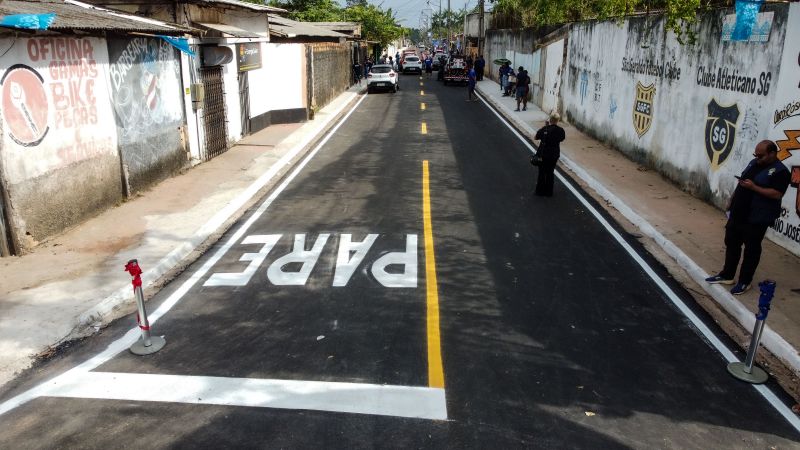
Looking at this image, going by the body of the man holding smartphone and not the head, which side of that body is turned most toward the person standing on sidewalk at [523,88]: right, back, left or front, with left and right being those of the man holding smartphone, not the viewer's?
right

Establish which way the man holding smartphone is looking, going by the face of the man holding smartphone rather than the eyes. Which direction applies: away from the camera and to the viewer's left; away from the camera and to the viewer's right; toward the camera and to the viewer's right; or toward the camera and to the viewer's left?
toward the camera and to the viewer's left

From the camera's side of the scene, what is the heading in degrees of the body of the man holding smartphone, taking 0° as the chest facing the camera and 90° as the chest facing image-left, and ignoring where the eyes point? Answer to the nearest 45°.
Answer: approximately 45°

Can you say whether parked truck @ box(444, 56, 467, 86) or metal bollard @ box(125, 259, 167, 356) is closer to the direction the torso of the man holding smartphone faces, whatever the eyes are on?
the metal bollard

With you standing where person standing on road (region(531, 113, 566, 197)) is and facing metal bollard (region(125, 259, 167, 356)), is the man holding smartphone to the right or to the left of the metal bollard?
left

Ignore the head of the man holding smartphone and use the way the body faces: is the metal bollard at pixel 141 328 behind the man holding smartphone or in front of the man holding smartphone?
in front

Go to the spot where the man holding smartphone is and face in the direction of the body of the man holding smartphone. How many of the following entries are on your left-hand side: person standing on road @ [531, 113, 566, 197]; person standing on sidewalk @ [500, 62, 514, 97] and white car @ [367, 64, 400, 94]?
0

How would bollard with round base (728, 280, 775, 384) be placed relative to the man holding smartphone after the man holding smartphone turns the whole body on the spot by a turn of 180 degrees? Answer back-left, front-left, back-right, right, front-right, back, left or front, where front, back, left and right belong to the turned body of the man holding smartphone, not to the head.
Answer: back-right

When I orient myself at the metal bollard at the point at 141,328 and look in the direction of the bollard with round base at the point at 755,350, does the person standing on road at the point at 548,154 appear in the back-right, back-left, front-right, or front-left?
front-left

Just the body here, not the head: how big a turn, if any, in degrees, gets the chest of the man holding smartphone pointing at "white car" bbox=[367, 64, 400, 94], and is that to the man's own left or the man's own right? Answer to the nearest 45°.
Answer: approximately 90° to the man's own right

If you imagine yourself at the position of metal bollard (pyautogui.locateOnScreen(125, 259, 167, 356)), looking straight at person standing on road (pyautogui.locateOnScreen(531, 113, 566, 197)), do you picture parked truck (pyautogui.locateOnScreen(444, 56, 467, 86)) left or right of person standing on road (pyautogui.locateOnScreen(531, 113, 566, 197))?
left

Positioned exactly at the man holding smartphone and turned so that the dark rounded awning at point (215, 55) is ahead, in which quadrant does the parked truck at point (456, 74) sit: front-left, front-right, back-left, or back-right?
front-right
